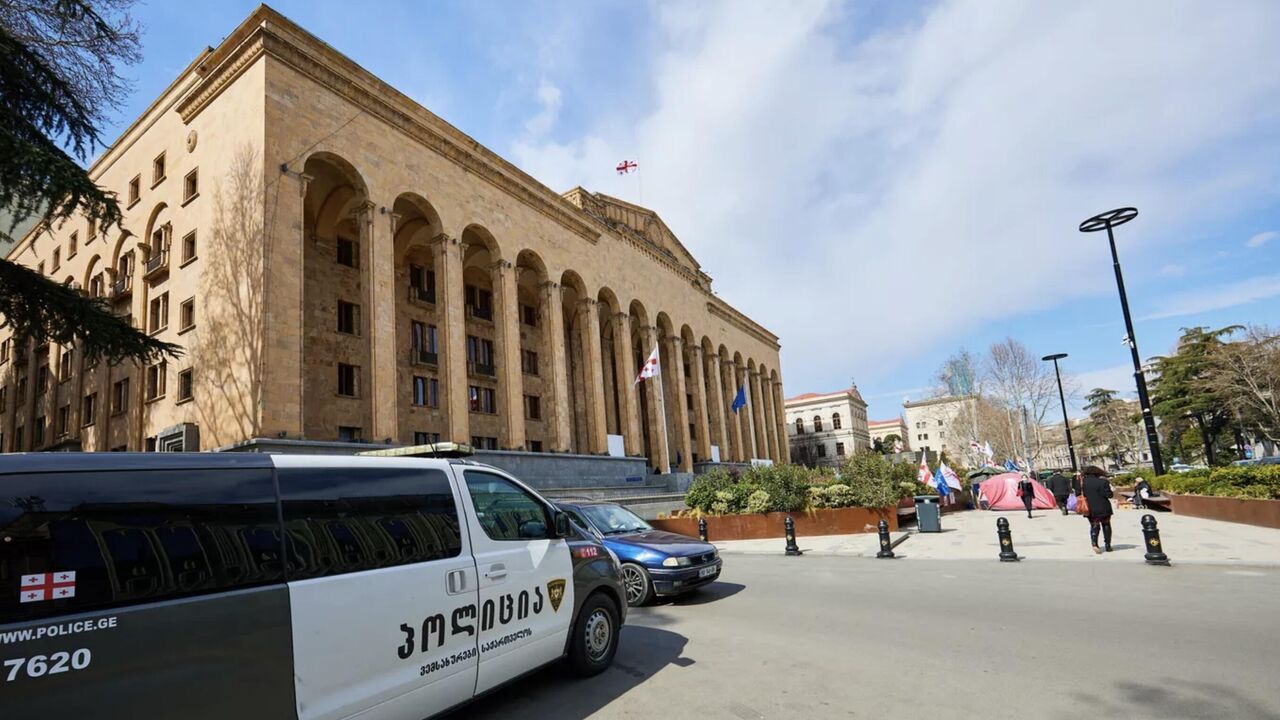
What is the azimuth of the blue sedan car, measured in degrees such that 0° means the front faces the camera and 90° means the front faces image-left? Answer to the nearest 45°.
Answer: approximately 315°

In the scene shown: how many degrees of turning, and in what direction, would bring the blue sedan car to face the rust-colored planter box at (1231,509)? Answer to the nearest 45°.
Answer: approximately 90° to its left

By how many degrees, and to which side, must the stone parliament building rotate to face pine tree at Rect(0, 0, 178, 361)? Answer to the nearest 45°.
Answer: approximately 45° to its right

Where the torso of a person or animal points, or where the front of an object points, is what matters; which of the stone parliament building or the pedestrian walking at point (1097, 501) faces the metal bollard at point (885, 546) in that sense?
the stone parliament building

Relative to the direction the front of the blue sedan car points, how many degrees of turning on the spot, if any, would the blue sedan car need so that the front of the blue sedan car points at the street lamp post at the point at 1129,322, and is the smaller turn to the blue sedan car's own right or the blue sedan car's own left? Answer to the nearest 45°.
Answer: approximately 90° to the blue sedan car's own left
